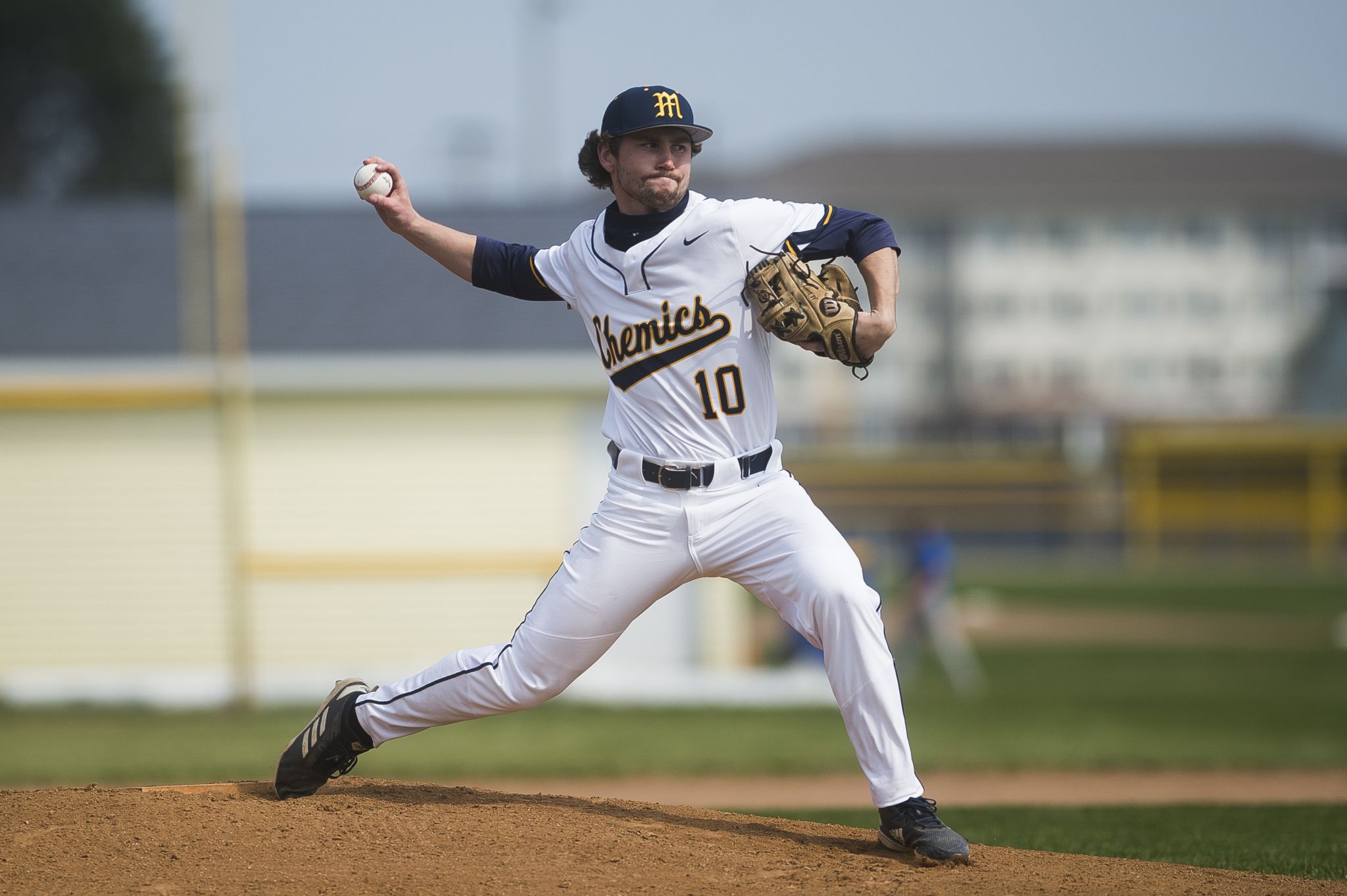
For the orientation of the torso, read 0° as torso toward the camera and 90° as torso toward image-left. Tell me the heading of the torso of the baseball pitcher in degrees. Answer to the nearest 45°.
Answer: approximately 0°

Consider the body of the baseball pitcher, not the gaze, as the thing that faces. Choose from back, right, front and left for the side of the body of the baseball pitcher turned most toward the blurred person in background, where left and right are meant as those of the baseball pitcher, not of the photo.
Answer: back
